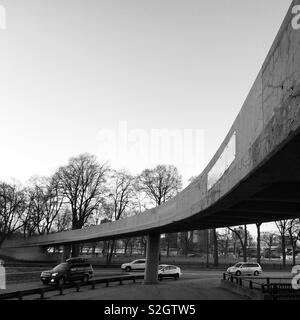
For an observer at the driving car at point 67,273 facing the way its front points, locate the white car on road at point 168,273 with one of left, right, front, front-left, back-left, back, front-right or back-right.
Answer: back

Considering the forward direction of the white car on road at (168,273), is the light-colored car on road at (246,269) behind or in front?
behind

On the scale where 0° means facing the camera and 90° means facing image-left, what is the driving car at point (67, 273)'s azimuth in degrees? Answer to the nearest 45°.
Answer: approximately 45°

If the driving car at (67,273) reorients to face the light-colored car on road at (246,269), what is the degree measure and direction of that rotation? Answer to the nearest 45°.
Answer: approximately 180°

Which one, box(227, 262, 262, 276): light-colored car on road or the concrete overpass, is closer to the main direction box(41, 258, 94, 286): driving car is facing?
the concrete overpass

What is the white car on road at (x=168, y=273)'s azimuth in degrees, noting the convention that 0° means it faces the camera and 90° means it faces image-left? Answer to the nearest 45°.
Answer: approximately 90°
